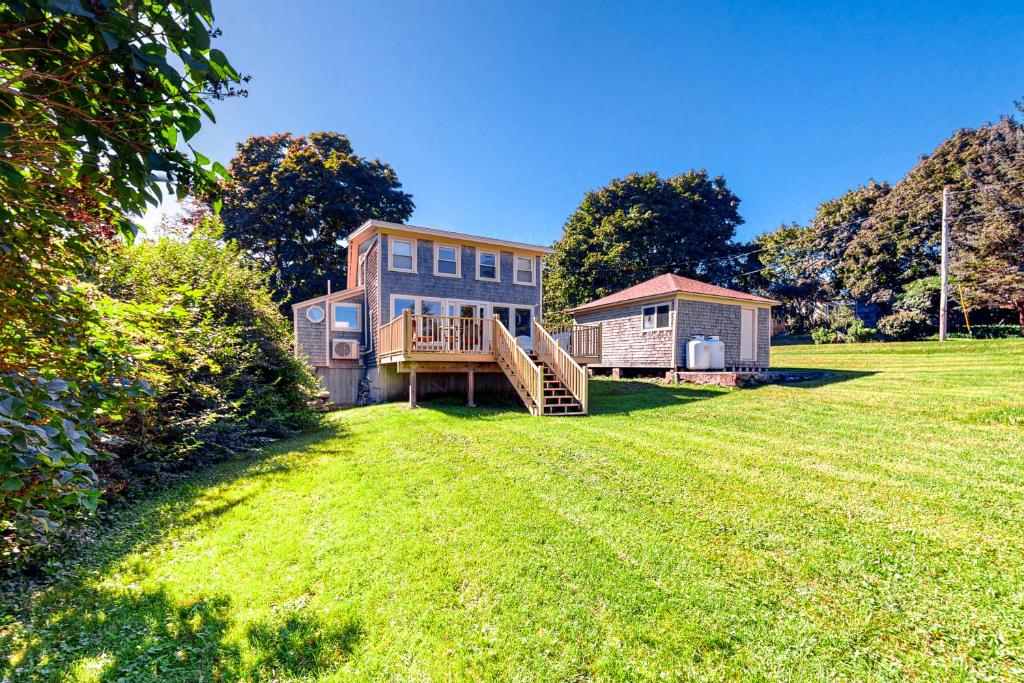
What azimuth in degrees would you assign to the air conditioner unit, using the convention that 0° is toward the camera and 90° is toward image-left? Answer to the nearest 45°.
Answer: approximately 0°

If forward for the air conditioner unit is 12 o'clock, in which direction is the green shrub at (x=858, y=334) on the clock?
The green shrub is roughly at 9 o'clock from the air conditioner unit.

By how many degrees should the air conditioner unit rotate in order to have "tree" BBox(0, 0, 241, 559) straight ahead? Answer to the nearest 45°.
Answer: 0° — it already faces it

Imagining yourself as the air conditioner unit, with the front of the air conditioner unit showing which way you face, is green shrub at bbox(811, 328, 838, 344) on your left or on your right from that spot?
on your left

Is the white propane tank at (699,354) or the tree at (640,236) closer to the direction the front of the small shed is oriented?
the white propane tank

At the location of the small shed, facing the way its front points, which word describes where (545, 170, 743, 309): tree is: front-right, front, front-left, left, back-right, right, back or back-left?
back-left

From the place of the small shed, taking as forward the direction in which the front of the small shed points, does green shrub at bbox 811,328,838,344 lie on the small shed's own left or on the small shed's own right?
on the small shed's own left

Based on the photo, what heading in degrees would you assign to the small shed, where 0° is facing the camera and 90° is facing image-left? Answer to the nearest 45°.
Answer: approximately 315°

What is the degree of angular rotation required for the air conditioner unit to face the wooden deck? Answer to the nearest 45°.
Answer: approximately 45° to its left
